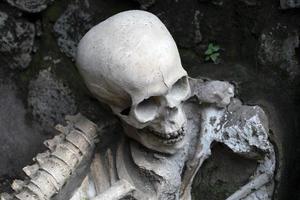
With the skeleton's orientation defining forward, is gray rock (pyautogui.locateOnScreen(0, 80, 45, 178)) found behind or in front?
behind

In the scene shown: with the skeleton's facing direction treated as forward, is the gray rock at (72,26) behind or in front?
behind

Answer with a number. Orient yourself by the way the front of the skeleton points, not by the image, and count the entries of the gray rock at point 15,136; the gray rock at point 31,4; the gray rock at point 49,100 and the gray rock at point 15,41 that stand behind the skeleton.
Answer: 4

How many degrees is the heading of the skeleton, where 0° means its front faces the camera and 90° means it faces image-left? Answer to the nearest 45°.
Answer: approximately 315°

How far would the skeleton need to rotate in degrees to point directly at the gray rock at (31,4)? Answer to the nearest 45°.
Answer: approximately 180°
